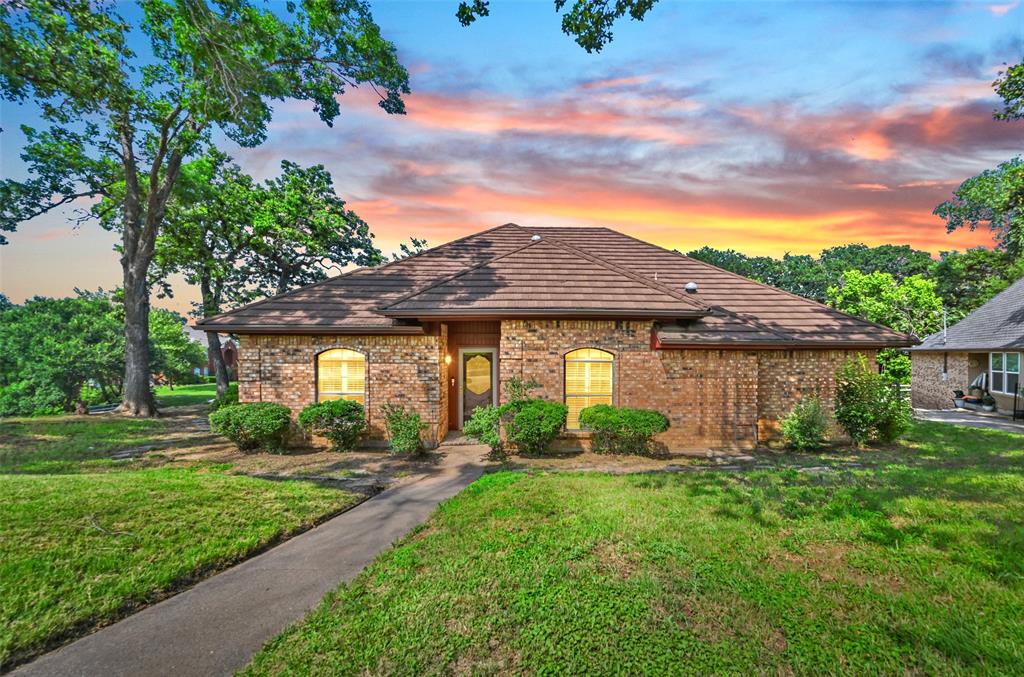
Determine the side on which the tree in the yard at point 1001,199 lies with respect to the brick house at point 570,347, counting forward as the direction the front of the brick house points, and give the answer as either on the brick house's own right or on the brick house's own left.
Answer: on the brick house's own left

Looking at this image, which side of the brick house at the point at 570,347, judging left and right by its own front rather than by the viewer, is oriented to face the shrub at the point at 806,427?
left

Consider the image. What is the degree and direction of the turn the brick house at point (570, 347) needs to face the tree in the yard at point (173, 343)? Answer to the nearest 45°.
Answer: approximately 135° to its right

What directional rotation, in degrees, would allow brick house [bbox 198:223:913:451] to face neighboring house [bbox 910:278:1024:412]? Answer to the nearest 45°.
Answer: approximately 135° to its left

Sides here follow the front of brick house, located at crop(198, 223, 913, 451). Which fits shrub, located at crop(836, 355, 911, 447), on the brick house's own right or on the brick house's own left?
on the brick house's own left

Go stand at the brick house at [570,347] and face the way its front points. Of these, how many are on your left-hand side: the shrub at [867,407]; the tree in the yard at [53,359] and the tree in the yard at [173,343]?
1

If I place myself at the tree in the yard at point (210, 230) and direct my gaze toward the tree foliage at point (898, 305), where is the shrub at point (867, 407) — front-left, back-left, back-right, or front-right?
front-right

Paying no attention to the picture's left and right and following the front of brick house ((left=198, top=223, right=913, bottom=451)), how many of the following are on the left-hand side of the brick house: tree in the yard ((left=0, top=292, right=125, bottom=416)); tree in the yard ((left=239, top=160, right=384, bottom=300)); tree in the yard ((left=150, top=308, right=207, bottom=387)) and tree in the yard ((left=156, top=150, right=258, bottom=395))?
0

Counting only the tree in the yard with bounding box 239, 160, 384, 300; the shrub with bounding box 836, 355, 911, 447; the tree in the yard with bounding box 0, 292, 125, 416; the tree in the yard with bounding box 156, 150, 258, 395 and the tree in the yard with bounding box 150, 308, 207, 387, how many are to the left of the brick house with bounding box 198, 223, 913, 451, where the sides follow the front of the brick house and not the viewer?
1

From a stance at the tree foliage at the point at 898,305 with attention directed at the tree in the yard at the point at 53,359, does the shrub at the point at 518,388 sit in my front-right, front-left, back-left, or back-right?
front-left

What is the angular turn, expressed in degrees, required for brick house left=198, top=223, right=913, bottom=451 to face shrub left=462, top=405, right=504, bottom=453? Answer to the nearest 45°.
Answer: approximately 45° to its right

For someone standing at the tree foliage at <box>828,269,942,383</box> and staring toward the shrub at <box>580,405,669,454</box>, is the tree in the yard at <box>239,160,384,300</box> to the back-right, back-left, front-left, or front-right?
front-right

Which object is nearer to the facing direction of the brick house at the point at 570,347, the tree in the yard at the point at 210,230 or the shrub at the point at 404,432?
the shrub

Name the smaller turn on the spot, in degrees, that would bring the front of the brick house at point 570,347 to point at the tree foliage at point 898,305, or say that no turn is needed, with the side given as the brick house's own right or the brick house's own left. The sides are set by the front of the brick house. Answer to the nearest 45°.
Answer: approximately 135° to the brick house's own left

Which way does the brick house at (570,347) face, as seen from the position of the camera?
facing the viewer
